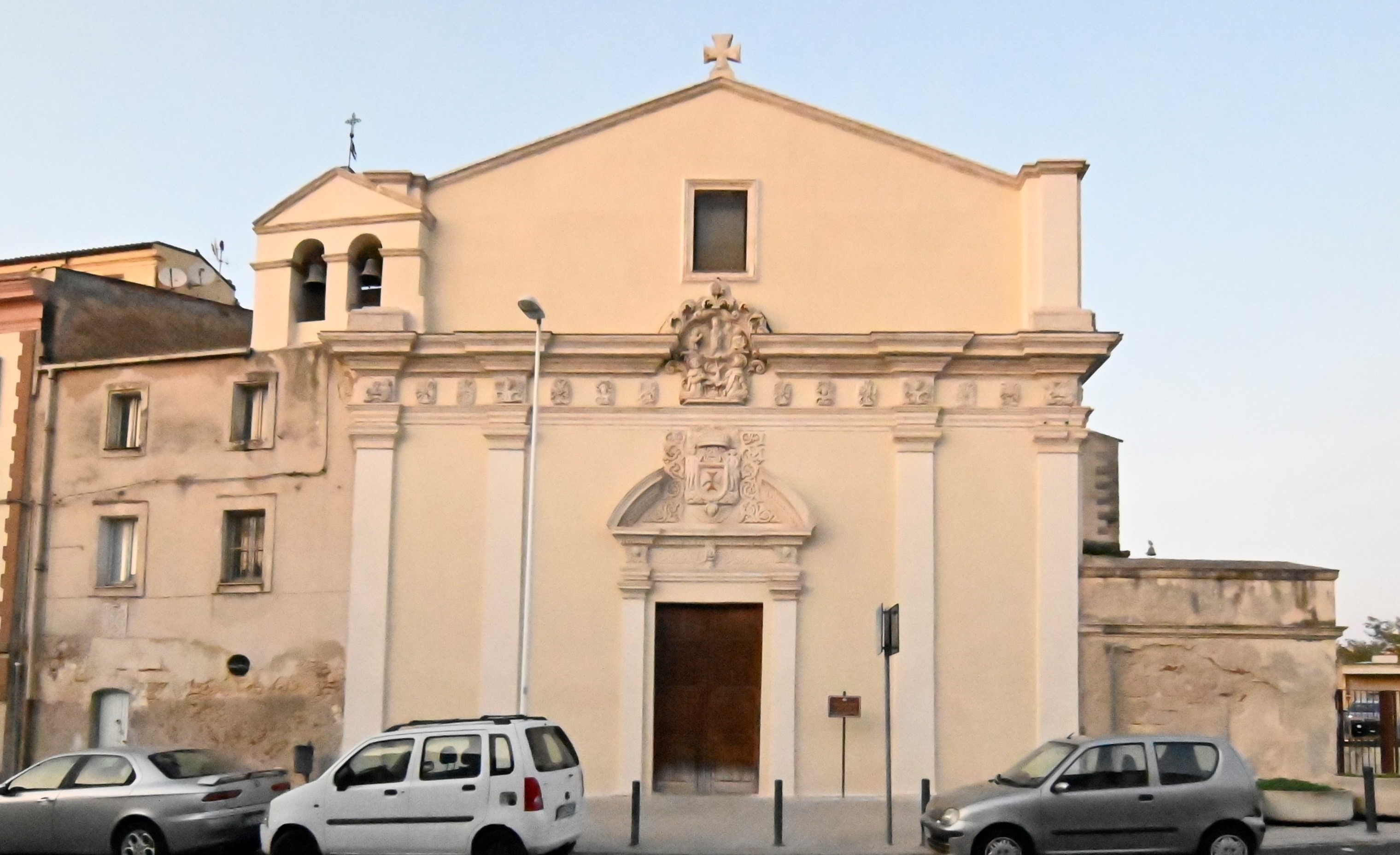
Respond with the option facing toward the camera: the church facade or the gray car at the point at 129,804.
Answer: the church facade

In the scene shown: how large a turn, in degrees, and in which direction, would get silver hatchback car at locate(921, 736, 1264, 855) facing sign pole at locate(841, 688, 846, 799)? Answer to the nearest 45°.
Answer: approximately 45° to its right

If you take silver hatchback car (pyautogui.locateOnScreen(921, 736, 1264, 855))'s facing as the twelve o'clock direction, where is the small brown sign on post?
The small brown sign on post is roughly at 2 o'clock from the silver hatchback car.

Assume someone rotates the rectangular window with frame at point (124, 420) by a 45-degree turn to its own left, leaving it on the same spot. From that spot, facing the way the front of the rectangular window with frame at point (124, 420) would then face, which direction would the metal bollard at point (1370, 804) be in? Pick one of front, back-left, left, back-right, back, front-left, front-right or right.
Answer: front

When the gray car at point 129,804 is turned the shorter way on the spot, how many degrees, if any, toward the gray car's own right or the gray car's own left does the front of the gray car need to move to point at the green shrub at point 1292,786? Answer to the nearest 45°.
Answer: approximately 135° to the gray car's own right

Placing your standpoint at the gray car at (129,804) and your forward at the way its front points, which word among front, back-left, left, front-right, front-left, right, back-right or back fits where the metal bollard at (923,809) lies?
back-right

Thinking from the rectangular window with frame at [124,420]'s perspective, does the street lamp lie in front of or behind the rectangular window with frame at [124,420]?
in front

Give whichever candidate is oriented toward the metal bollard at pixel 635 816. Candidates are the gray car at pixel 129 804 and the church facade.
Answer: the church facade

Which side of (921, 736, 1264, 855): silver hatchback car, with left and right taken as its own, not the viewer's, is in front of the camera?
left

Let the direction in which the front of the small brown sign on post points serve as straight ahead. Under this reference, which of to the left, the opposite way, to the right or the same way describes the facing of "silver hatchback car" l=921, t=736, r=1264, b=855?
to the right

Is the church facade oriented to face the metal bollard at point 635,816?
yes

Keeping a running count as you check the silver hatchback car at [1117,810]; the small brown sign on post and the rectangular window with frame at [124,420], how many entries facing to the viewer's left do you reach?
1

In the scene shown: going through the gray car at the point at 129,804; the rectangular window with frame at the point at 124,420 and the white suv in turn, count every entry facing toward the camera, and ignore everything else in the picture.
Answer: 1

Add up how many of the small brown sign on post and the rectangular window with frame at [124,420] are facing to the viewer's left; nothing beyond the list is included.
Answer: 0

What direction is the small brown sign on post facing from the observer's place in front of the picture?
facing the viewer

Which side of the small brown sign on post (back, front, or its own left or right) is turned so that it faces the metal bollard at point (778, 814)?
front

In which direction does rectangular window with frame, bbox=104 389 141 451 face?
toward the camera

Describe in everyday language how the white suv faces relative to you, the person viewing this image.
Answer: facing away from the viewer and to the left of the viewer

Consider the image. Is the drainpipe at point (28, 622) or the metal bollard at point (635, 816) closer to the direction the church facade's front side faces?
the metal bollard

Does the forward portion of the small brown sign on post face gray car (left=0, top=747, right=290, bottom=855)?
no

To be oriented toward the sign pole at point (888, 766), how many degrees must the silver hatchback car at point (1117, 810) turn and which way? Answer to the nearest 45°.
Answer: approximately 45° to its right

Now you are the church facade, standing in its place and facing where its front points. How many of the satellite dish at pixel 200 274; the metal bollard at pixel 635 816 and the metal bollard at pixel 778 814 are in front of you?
2
